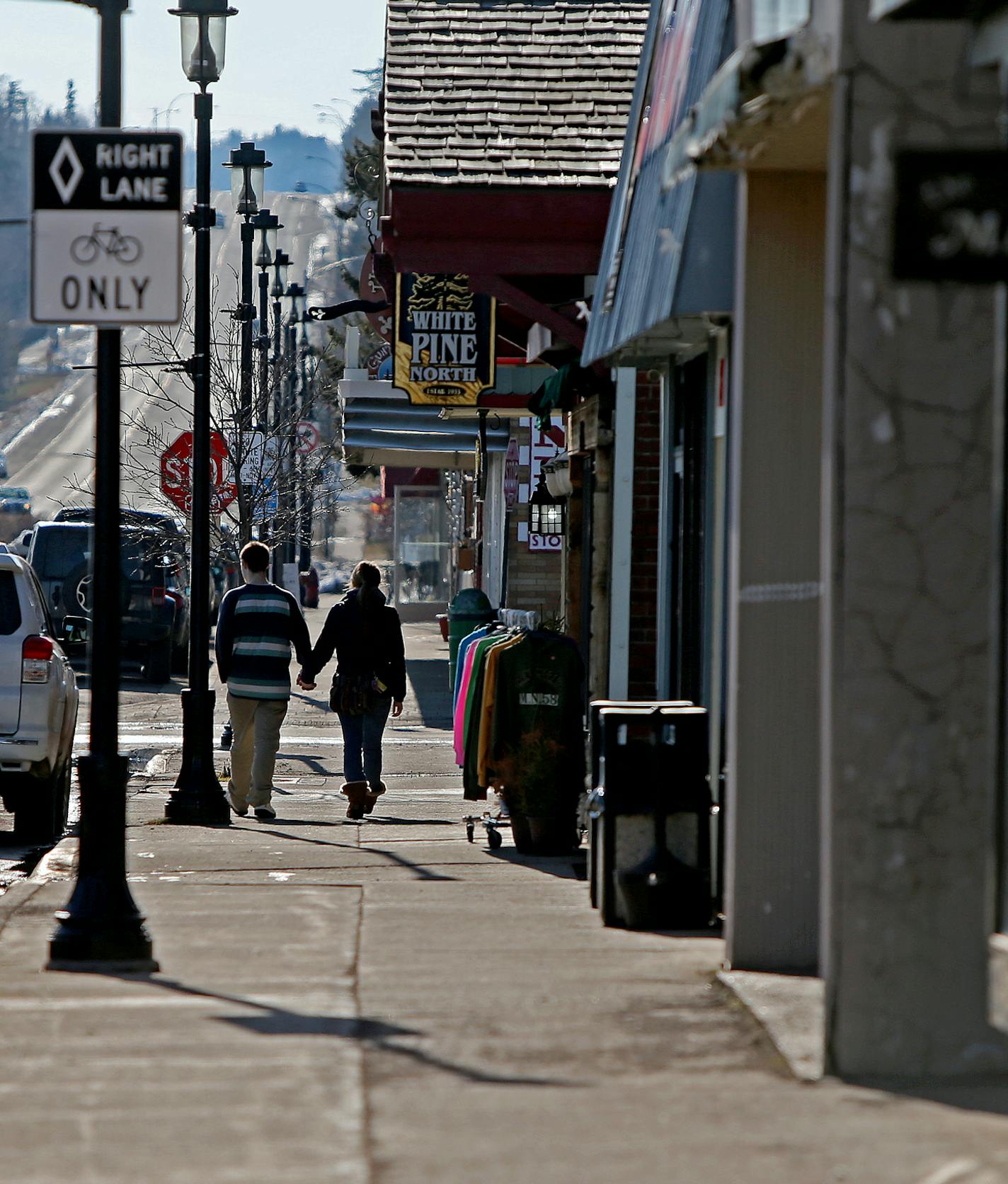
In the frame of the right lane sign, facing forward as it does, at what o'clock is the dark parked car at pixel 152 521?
The dark parked car is roughly at 6 o'clock from the right lane sign.

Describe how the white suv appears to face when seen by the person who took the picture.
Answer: facing away from the viewer

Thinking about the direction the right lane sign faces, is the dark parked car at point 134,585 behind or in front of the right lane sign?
behind

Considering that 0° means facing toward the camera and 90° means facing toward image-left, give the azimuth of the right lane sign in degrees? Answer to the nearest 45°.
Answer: approximately 0°

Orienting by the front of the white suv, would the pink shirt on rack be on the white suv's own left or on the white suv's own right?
on the white suv's own right

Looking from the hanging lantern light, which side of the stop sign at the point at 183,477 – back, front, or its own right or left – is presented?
left

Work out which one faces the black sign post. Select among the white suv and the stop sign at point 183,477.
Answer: the stop sign

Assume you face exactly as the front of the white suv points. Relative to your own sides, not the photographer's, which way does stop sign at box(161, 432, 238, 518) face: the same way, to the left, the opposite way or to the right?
the opposite way

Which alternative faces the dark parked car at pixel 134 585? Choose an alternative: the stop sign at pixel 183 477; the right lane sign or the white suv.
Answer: the white suv

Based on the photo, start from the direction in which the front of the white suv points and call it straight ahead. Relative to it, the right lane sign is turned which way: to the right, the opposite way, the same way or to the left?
the opposite way
